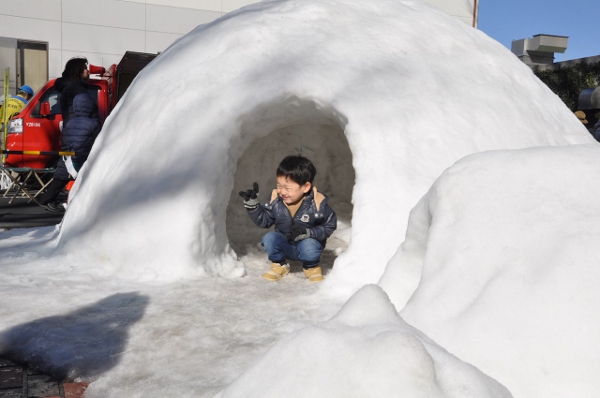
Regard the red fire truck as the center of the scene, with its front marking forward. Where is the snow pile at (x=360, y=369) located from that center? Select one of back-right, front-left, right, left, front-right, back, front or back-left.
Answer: left

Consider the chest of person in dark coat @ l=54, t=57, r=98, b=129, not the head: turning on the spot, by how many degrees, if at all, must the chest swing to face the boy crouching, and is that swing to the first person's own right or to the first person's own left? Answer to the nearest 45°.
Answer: approximately 90° to the first person's own right

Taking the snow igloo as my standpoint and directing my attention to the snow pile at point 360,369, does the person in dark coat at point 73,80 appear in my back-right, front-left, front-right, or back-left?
back-right

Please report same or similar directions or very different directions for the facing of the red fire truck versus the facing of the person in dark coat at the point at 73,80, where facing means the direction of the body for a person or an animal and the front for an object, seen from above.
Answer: very different directions

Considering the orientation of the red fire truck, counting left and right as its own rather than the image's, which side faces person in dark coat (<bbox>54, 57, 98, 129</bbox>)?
left

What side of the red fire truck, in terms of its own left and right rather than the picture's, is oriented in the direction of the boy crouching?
left

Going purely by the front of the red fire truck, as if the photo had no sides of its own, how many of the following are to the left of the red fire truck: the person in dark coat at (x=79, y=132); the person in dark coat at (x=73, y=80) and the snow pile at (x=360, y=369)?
3

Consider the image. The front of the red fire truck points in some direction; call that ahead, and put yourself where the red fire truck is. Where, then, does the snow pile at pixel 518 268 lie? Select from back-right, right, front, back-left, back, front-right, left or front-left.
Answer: left

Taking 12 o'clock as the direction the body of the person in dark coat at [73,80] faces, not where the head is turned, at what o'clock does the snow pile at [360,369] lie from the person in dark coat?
The snow pile is roughly at 3 o'clock from the person in dark coat.

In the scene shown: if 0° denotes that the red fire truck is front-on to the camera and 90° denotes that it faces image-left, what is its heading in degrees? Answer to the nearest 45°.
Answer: approximately 90°
